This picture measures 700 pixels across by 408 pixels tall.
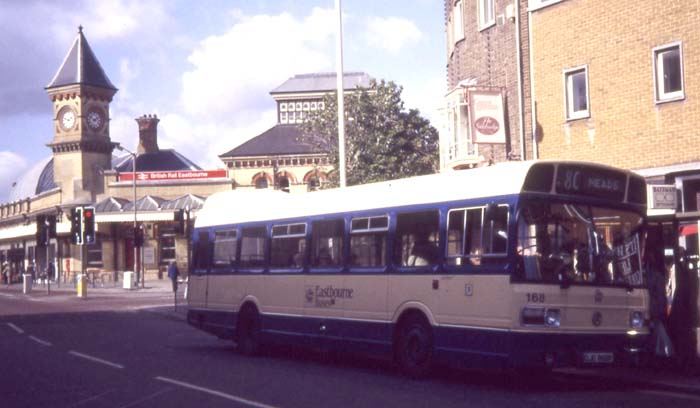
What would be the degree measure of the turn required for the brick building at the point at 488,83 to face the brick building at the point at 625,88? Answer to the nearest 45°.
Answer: approximately 90° to its left

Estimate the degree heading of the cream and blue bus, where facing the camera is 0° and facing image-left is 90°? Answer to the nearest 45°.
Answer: approximately 315°

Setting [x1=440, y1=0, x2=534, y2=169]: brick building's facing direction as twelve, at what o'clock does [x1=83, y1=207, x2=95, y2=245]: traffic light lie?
The traffic light is roughly at 3 o'clock from the brick building.

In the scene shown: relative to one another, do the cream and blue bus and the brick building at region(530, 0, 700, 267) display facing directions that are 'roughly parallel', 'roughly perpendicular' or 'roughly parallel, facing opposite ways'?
roughly perpendicular

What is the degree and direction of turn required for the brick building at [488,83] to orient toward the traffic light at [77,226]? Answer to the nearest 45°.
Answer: approximately 90° to its right
